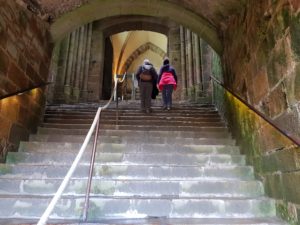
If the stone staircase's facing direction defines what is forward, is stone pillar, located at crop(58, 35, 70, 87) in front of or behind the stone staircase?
behind

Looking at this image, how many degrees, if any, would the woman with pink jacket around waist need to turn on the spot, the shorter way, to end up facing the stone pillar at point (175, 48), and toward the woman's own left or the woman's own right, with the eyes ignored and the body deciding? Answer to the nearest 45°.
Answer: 0° — they already face it

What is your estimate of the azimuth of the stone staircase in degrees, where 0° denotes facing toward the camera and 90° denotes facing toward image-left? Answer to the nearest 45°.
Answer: approximately 0°

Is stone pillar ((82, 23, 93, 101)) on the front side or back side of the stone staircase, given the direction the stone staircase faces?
on the back side

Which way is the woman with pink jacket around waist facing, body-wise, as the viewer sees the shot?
away from the camera

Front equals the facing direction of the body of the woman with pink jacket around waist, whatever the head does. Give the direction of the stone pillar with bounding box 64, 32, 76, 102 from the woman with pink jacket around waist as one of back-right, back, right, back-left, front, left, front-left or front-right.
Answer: front-left

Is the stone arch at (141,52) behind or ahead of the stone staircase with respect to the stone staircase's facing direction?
behind

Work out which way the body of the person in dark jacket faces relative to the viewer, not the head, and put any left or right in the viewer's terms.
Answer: facing away from the viewer

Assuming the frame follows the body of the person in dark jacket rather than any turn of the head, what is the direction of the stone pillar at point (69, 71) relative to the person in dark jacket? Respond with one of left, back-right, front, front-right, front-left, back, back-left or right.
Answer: front-left

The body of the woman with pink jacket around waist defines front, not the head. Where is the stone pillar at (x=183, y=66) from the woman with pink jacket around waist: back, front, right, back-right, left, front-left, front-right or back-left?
front

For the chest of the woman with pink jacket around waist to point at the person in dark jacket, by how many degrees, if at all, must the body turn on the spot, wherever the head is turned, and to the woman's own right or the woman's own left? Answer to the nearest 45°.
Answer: approximately 135° to the woman's own left

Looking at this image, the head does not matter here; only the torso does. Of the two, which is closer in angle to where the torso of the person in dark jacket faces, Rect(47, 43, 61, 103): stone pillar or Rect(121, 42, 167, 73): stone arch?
the stone arch
